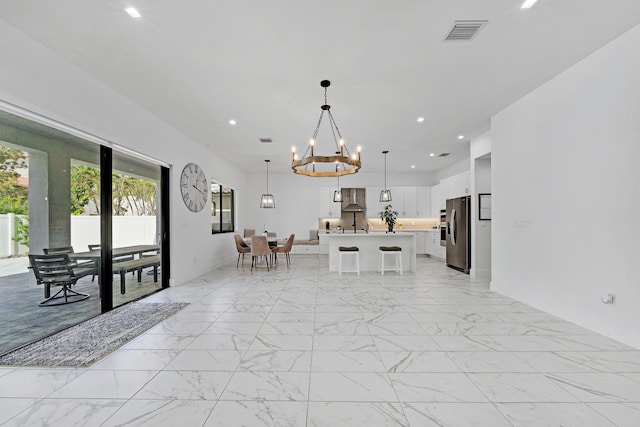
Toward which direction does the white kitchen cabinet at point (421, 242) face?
toward the camera

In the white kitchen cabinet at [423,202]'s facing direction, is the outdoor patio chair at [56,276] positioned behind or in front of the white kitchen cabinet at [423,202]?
in front

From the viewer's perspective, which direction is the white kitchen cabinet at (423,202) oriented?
toward the camera

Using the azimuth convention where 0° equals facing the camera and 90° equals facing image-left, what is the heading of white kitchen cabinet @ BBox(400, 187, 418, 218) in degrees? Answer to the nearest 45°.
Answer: approximately 0°

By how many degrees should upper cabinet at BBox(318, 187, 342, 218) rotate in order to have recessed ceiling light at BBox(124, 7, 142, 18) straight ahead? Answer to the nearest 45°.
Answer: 0° — it already faces it

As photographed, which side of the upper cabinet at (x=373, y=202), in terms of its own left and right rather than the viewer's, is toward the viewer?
front

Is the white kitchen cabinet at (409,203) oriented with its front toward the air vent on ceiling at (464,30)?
yes

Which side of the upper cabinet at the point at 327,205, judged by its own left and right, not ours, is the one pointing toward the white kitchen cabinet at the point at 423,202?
left

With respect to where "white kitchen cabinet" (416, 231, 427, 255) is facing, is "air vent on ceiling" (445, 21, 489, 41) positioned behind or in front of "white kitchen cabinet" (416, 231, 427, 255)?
in front

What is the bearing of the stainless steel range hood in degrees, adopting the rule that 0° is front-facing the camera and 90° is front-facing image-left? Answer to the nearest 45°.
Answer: approximately 0°
